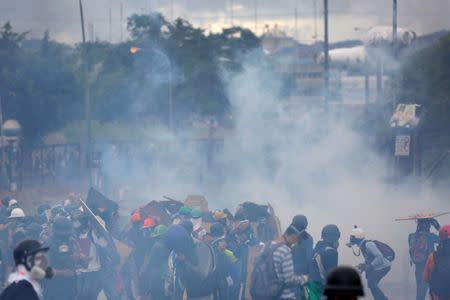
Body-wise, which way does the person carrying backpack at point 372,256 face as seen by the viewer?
to the viewer's left

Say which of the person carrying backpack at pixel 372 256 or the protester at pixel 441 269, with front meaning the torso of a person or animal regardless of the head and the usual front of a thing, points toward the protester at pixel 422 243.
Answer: the protester at pixel 441 269

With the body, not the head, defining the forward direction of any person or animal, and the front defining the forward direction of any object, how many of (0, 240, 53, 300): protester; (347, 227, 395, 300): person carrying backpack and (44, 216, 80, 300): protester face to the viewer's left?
1

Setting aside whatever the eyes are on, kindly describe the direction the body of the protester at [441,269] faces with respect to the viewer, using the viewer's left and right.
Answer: facing away from the viewer

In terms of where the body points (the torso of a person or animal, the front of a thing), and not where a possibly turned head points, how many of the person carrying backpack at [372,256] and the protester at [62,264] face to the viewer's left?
1

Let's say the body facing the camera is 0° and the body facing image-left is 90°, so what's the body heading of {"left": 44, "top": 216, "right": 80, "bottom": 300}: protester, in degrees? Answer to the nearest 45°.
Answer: approximately 180°

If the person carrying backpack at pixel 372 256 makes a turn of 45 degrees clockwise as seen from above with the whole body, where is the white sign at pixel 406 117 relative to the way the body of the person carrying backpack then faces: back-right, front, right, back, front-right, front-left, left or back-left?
front-right

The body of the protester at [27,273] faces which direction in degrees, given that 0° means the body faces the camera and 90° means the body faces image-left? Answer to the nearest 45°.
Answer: approximately 270°

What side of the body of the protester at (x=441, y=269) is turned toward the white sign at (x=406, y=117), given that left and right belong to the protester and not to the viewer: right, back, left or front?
front

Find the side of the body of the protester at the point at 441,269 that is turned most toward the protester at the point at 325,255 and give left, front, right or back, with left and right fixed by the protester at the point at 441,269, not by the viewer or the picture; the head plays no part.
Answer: left
